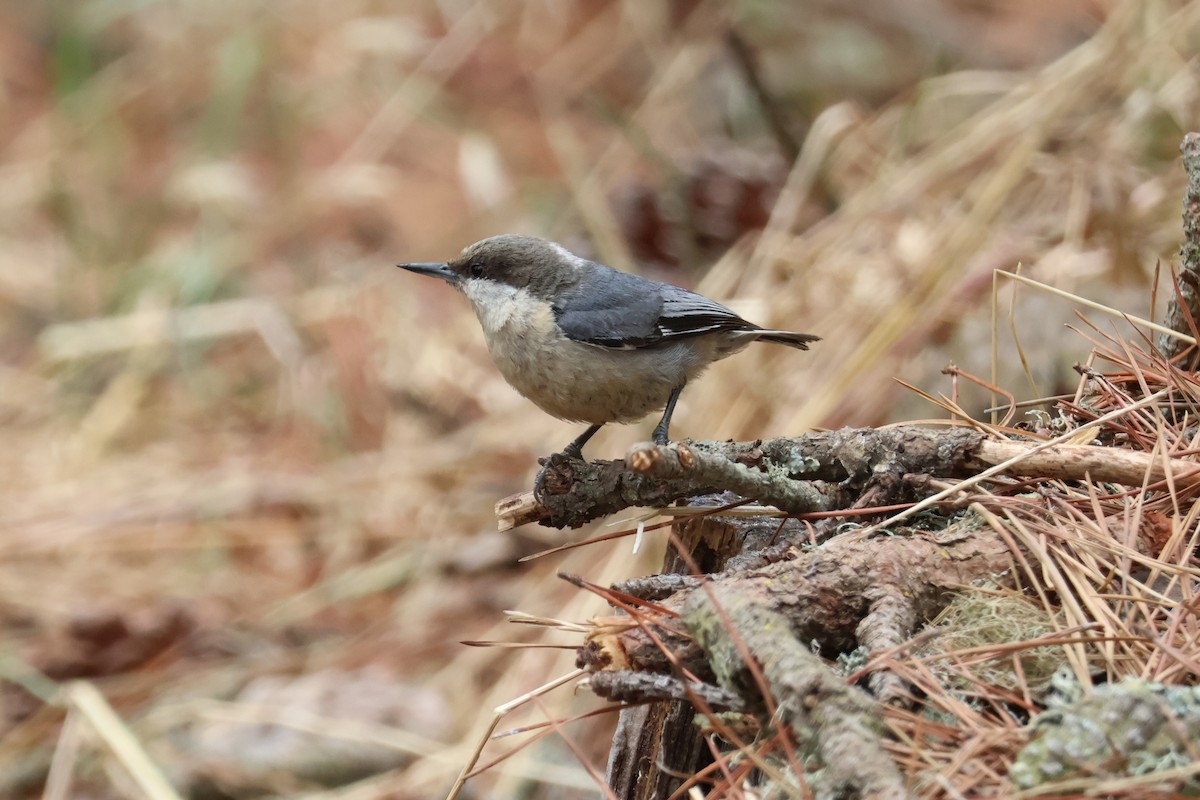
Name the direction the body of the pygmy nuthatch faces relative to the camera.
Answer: to the viewer's left

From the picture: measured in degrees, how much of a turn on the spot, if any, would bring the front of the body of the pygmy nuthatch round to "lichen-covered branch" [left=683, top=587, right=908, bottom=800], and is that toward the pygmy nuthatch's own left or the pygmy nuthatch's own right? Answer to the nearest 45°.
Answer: approximately 90° to the pygmy nuthatch's own left

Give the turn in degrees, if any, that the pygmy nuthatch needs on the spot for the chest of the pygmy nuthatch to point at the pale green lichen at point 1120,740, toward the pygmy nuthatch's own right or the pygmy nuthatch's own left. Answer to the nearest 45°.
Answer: approximately 90° to the pygmy nuthatch's own left
